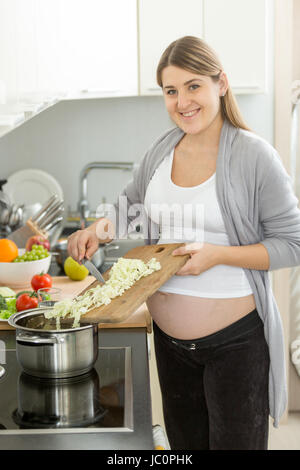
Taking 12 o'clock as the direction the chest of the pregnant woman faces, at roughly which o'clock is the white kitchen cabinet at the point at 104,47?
The white kitchen cabinet is roughly at 4 o'clock from the pregnant woman.

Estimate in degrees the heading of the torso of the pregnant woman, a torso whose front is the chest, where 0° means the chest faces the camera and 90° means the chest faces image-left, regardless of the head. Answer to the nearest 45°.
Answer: approximately 45°
